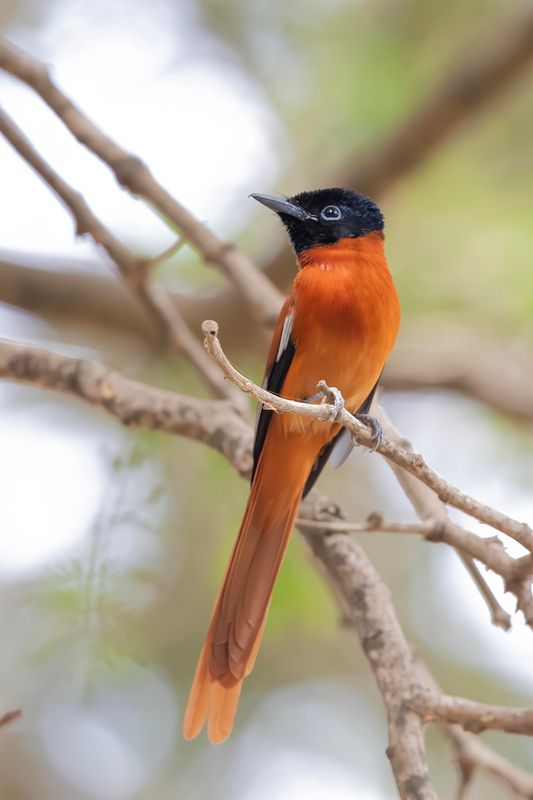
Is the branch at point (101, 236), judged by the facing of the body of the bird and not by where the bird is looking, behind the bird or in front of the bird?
behind

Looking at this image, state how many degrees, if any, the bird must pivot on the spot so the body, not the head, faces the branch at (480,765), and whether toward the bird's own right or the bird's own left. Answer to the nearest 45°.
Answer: approximately 45° to the bird's own left

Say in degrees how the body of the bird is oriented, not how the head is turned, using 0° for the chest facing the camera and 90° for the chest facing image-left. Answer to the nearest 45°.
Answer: approximately 315°

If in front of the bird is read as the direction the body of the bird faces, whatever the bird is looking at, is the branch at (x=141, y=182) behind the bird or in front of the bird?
behind
